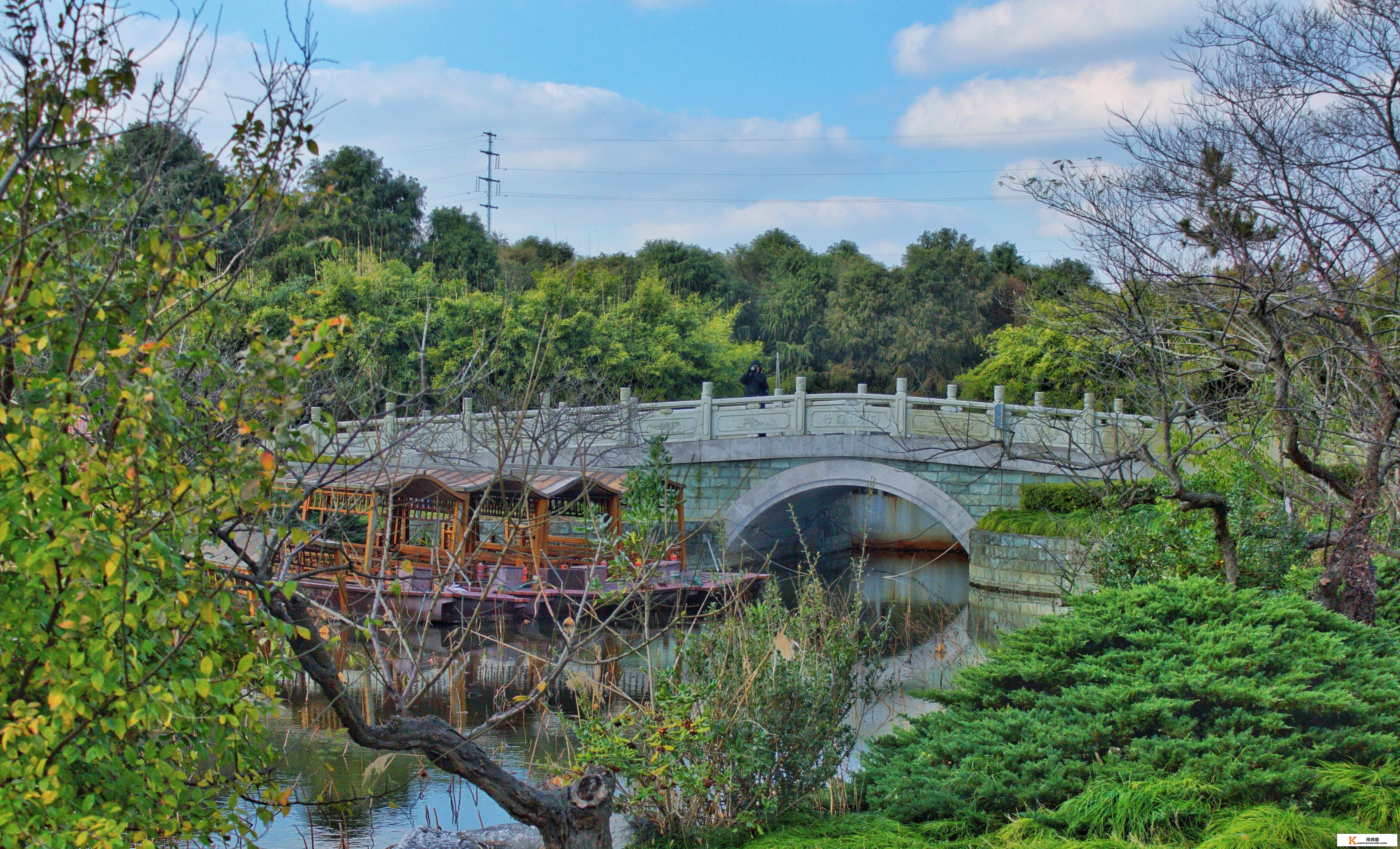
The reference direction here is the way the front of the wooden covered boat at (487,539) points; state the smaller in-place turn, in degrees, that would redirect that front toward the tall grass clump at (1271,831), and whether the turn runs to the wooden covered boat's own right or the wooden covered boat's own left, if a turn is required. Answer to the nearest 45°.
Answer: approximately 90° to the wooden covered boat's own right

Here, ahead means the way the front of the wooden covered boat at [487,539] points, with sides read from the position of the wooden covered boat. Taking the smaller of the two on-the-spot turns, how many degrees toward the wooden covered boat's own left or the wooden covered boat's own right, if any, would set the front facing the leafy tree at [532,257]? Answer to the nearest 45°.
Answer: approximately 90° to the wooden covered boat's own left

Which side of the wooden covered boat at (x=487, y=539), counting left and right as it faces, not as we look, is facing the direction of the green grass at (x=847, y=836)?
right

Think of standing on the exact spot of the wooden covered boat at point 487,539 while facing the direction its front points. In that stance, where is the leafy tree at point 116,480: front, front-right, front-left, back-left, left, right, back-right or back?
right

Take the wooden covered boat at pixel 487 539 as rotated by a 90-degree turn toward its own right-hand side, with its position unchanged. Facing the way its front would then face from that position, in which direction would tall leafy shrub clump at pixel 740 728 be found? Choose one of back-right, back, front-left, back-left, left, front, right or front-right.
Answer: front

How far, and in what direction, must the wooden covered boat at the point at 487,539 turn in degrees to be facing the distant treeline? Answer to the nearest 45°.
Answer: approximately 90° to its left

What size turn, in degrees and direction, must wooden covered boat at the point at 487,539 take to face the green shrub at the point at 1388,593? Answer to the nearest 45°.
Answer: approximately 45° to its right

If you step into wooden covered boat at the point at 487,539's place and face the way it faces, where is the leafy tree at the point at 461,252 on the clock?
The leafy tree is roughly at 9 o'clock from the wooden covered boat.

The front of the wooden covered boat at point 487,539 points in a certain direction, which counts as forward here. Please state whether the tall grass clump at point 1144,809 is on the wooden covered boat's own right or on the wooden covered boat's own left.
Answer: on the wooden covered boat's own right

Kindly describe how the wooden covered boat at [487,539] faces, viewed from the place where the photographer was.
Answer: facing to the right of the viewer

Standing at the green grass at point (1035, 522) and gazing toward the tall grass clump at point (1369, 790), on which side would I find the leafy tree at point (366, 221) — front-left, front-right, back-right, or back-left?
back-right

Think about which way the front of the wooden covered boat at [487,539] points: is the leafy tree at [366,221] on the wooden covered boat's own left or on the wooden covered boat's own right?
on the wooden covered boat's own left

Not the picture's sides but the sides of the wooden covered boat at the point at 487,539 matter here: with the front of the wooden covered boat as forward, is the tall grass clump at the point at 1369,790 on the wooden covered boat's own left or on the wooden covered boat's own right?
on the wooden covered boat's own right

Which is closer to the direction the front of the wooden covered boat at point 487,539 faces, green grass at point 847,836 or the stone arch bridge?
the stone arch bridge
